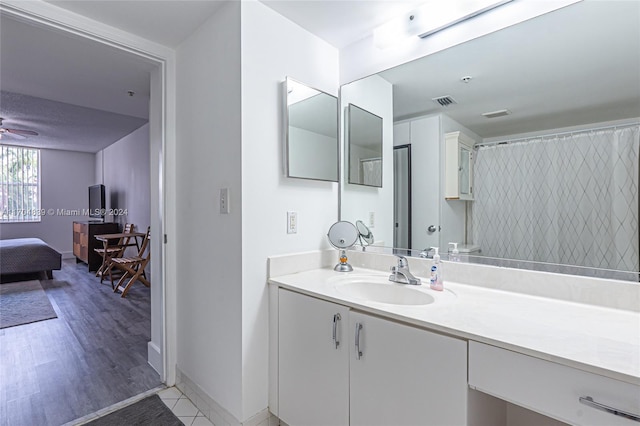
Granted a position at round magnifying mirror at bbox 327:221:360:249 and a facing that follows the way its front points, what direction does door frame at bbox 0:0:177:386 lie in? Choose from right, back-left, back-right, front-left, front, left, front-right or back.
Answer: right

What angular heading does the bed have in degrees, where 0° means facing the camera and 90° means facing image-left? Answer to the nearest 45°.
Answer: approximately 270°

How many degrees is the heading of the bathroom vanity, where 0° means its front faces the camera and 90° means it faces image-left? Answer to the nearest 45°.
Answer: approximately 45°

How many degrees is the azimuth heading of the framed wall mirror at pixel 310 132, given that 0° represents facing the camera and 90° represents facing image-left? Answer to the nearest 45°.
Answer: approximately 315°

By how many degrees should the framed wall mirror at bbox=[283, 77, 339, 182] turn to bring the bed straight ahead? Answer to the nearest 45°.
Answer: approximately 180°

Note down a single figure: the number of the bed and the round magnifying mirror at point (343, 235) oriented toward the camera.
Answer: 1
